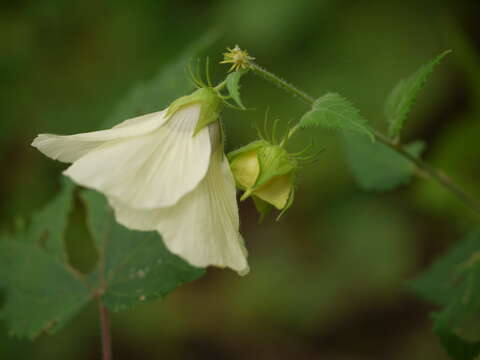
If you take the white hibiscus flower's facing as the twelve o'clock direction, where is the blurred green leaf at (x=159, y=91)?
The blurred green leaf is roughly at 3 o'clock from the white hibiscus flower.

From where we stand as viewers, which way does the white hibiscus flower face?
facing to the left of the viewer

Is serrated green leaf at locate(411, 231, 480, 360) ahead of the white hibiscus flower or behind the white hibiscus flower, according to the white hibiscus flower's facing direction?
behind
